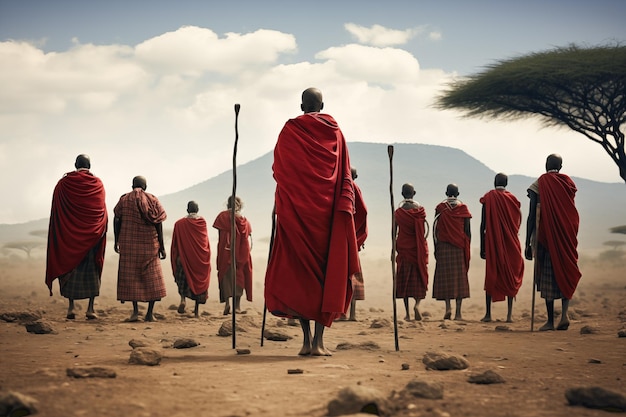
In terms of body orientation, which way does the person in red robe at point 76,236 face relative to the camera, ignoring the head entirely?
away from the camera

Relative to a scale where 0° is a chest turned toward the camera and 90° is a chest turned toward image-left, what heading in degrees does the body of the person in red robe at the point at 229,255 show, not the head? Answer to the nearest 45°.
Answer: approximately 180°

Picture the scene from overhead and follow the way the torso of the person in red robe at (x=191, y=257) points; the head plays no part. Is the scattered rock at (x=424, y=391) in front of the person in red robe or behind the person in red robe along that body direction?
behind

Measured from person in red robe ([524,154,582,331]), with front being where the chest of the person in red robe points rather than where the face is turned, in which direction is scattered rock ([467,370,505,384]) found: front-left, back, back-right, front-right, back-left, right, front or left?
back

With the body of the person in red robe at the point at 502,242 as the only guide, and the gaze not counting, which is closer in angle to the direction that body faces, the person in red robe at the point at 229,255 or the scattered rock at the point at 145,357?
the person in red robe

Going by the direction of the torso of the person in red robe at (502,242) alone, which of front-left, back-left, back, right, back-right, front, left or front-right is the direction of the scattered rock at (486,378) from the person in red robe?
back

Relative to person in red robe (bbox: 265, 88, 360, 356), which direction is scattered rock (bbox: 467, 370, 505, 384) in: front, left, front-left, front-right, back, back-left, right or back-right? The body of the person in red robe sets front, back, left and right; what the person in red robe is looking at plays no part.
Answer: back-right

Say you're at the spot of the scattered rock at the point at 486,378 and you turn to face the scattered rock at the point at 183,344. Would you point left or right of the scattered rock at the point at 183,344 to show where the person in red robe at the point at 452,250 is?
right

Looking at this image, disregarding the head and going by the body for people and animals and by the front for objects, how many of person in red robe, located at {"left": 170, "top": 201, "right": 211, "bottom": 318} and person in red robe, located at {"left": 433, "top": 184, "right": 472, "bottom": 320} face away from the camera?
2

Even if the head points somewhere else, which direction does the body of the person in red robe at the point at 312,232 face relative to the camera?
away from the camera

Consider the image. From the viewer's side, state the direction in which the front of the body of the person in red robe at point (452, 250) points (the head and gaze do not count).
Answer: away from the camera

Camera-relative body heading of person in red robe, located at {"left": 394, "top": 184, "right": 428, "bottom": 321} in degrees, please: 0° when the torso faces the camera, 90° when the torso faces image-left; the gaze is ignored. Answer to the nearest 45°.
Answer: approximately 180°

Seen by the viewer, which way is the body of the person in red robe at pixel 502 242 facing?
away from the camera

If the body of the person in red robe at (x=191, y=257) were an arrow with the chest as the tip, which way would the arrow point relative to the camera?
away from the camera
